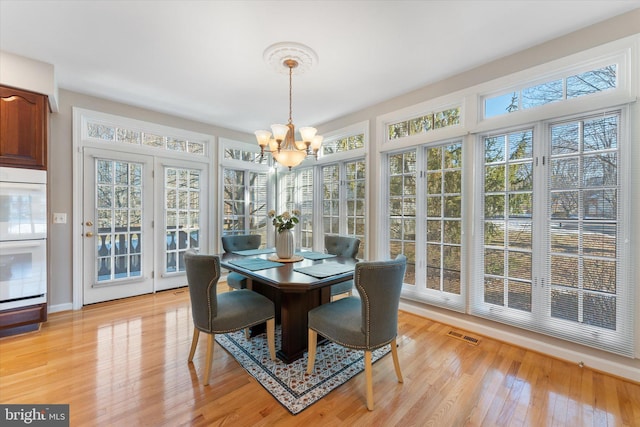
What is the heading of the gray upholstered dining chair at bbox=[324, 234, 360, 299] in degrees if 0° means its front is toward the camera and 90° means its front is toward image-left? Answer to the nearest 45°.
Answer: approximately 45°

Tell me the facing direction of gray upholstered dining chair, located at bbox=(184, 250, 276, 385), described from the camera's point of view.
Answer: facing away from the viewer and to the right of the viewer

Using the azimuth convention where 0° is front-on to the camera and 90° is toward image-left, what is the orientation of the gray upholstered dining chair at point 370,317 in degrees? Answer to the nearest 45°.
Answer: approximately 135°

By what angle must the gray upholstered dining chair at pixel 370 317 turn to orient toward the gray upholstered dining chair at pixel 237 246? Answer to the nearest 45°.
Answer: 0° — it already faces it

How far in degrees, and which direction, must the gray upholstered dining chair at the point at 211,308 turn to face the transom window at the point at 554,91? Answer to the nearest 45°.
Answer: approximately 45° to its right

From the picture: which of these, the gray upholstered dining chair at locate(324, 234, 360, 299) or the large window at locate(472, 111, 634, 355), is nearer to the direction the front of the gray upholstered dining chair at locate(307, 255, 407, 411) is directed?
the gray upholstered dining chair

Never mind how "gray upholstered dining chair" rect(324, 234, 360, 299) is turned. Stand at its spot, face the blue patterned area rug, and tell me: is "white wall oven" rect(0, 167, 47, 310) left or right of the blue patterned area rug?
right

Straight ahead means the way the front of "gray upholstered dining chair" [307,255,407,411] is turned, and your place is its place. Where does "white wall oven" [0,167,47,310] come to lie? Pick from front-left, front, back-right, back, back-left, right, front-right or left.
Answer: front-left

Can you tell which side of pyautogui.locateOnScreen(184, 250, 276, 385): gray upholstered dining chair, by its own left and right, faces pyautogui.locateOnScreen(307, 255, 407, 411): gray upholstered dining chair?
right

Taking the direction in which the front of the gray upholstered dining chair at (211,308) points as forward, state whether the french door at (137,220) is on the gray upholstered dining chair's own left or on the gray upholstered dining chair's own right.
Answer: on the gray upholstered dining chair's own left

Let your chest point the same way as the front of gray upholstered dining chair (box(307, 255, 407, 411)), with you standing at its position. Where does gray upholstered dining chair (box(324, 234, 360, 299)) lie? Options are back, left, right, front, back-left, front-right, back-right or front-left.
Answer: front-right

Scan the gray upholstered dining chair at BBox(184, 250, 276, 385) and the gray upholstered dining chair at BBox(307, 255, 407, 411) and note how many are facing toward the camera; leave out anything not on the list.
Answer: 0

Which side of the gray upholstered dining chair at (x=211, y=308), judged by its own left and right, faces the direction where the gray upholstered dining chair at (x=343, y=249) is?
front

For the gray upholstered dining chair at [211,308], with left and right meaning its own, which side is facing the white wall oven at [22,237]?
left

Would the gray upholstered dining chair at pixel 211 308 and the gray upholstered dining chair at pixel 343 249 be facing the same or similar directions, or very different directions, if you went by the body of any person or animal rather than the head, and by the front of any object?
very different directions

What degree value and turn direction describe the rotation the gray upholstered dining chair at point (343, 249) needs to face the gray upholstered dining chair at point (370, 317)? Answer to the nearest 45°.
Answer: approximately 45° to its left
